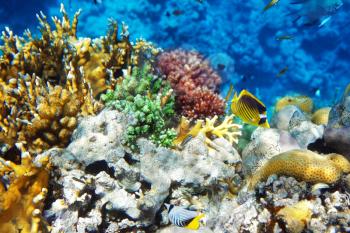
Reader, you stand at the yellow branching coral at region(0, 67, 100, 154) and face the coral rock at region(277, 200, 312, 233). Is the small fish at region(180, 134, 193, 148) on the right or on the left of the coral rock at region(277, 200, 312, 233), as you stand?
left

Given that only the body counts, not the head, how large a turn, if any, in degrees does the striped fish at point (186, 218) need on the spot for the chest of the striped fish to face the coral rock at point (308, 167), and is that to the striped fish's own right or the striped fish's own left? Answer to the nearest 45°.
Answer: approximately 180°

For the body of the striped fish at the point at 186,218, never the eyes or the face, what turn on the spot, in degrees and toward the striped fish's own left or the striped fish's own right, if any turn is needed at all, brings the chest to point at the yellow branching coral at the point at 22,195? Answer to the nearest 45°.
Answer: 0° — it already faces it

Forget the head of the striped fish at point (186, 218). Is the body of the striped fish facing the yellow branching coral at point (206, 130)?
no

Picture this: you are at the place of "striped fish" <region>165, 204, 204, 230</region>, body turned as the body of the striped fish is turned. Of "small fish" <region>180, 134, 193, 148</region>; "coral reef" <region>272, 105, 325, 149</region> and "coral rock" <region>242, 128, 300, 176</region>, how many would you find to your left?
0

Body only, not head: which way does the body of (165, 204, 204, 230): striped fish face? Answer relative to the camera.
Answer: to the viewer's left

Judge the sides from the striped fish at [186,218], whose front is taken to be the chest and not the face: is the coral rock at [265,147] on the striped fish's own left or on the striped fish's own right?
on the striped fish's own right

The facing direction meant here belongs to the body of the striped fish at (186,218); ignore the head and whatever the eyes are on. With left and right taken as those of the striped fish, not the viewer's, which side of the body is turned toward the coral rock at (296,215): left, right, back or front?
back

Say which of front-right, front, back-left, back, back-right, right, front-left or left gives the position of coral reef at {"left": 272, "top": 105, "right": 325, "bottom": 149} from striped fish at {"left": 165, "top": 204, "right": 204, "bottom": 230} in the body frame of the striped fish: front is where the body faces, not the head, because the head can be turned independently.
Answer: back-right

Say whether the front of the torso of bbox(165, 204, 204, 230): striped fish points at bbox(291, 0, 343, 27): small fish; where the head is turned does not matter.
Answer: no
